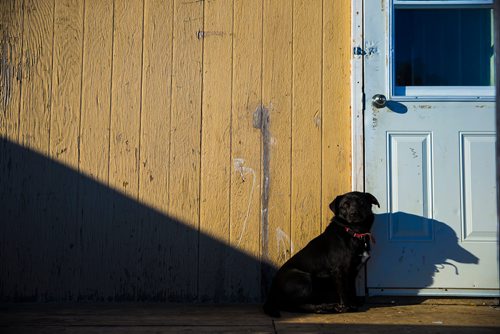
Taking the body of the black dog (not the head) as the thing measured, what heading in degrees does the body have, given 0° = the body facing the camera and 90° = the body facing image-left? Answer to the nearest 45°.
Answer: approximately 270°

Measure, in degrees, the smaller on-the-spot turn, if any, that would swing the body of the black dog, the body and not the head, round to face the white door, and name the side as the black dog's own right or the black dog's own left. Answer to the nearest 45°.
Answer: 0° — it already faces it
